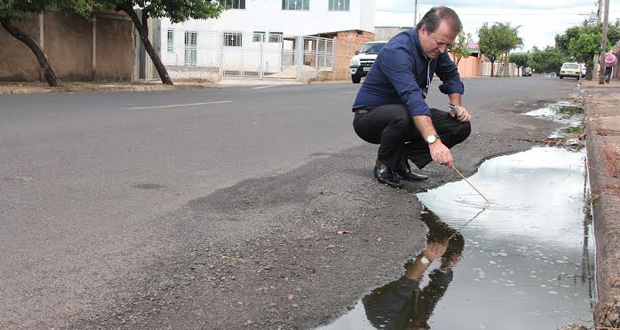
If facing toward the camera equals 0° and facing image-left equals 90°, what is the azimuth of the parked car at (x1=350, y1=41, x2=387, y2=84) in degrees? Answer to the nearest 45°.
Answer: approximately 45°

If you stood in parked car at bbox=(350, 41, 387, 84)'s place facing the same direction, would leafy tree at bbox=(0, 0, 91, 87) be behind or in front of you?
in front

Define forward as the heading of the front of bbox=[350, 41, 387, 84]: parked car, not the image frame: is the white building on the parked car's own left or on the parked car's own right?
on the parked car's own right

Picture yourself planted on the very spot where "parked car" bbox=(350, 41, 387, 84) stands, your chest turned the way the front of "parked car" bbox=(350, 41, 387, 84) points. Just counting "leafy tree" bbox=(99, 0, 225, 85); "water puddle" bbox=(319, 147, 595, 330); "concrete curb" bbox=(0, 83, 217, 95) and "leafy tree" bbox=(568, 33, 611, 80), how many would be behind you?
1

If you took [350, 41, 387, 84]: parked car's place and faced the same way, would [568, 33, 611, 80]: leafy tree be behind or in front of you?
behind

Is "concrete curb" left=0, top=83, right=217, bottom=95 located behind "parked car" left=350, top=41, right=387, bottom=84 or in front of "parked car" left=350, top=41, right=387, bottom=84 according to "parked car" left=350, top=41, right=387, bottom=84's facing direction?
in front

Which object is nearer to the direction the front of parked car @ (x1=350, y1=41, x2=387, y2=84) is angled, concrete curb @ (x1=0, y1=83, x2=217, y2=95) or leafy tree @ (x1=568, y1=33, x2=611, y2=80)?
the concrete curb

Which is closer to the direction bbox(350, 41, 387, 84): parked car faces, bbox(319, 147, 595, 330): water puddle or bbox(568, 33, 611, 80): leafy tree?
the water puddle

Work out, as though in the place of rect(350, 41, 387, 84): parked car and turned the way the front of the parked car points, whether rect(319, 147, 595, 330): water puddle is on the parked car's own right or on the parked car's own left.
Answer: on the parked car's own left
